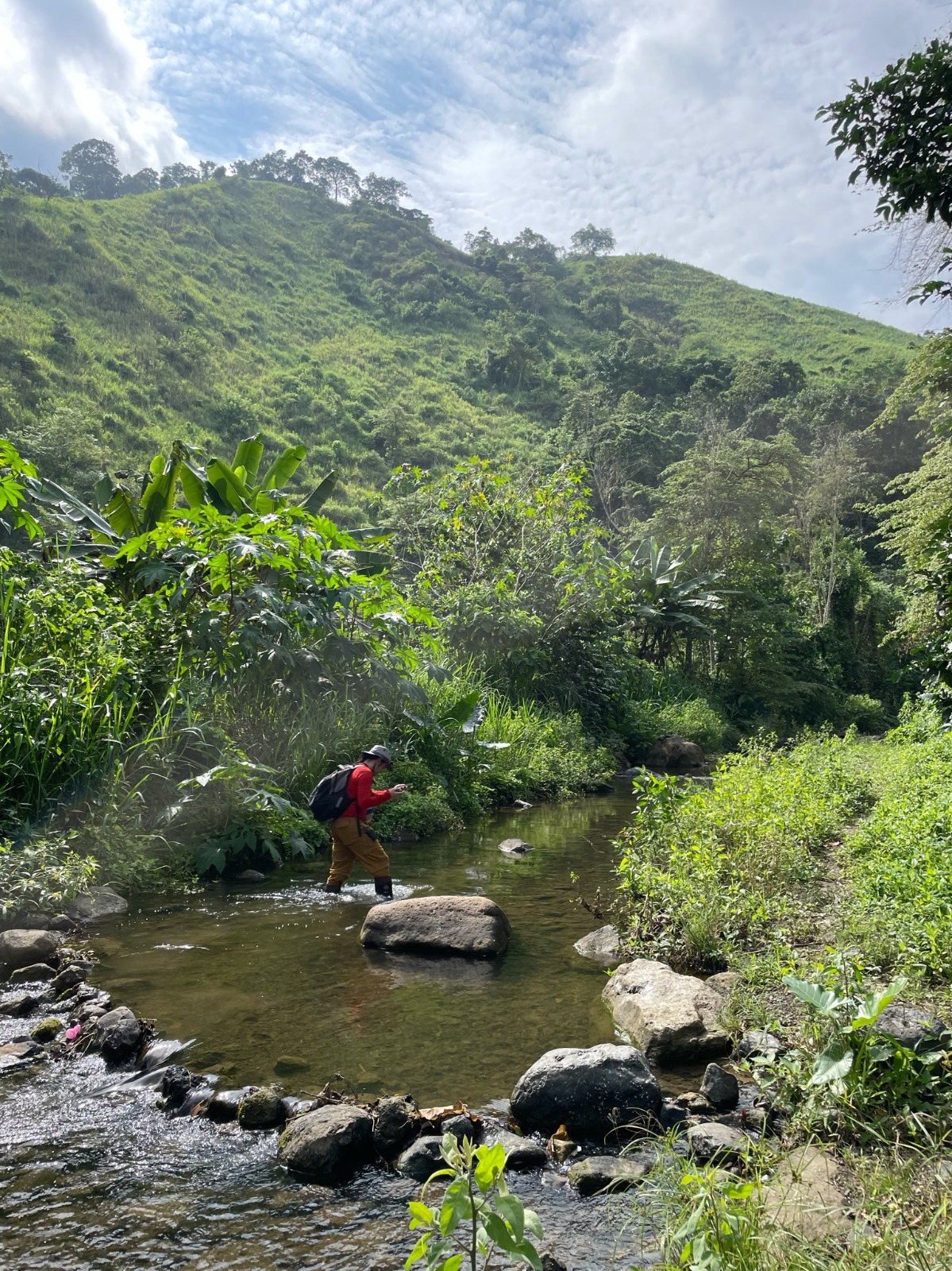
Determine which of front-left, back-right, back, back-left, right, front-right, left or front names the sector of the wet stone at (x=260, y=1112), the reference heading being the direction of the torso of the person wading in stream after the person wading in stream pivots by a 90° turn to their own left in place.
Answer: back

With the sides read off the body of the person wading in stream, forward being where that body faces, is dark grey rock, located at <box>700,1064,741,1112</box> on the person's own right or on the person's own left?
on the person's own right

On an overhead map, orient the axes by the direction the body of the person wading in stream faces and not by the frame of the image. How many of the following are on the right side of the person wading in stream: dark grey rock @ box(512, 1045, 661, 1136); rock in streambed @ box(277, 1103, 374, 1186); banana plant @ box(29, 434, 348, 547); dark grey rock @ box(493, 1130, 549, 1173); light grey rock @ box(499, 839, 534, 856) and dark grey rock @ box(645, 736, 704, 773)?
3

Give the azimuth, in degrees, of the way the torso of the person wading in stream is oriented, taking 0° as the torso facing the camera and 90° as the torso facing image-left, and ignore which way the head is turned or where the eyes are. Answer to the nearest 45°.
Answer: approximately 270°

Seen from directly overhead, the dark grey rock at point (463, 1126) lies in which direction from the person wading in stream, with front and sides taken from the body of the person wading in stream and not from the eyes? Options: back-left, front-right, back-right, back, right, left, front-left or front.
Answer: right

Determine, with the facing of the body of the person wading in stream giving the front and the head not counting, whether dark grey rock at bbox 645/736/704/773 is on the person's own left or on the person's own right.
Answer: on the person's own left

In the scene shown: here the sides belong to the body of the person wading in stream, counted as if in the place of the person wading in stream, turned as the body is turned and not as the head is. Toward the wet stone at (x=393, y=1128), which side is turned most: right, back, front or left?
right

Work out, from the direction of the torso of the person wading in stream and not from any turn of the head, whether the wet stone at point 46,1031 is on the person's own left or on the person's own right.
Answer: on the person's own right

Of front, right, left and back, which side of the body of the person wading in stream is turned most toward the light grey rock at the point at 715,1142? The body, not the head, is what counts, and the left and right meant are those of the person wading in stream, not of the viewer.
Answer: right

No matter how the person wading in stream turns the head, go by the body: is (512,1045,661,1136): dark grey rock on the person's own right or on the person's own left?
on the person's own right

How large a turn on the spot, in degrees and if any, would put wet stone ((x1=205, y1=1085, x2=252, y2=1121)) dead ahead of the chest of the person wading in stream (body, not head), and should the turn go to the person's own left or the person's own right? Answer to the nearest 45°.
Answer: approximately 90° to the person's own right

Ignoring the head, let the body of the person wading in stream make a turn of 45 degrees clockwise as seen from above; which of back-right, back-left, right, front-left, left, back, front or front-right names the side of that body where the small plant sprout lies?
front-right
